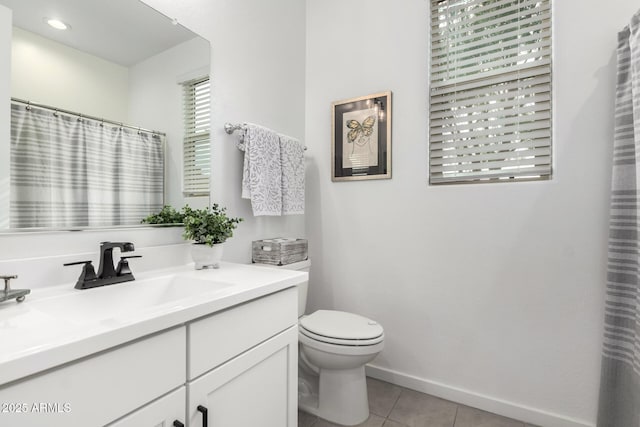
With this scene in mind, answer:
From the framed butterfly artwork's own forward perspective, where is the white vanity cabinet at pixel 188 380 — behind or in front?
in front

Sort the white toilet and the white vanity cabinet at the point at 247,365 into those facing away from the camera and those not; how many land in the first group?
0

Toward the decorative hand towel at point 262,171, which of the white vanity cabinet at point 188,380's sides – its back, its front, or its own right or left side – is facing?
left

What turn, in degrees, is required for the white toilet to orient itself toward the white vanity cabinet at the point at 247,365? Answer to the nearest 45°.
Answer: approximately 90° to its right

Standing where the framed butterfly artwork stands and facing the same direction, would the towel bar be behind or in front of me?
in front

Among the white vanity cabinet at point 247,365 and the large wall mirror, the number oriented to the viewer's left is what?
0
